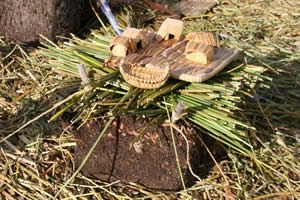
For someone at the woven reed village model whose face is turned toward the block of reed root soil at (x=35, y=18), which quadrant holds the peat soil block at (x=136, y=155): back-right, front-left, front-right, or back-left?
back-left

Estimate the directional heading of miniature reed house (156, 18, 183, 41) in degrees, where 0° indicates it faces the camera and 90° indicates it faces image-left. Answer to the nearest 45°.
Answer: approximately 0°

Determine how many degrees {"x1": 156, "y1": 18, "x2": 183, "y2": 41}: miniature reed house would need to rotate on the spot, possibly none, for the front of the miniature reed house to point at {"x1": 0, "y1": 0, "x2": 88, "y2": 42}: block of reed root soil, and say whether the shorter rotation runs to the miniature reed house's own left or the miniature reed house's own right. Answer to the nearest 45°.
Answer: approximately 135° to the miniature reed house's own right
